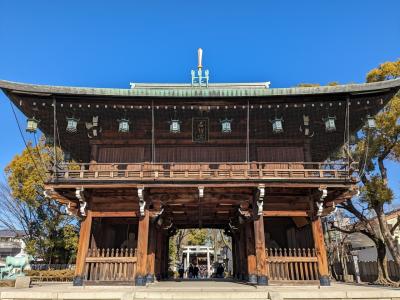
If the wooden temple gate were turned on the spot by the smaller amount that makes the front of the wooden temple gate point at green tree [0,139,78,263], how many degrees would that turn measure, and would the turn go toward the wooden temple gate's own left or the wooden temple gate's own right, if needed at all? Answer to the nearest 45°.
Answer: approximately 135° to the wooden temple gate's own right

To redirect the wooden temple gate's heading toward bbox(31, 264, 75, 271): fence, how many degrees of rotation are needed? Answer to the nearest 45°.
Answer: approximately 135° to its right

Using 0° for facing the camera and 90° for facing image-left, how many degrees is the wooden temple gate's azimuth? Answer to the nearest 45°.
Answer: approximately 0°

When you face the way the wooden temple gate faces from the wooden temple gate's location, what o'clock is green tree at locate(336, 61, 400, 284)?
The green tree is roughly at 8 o'clock from the wooden temple gate.
